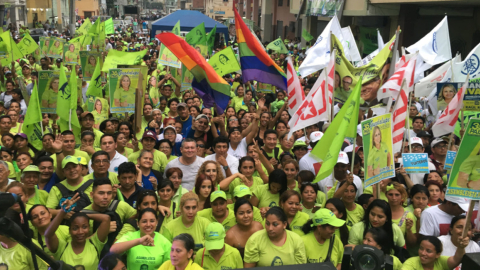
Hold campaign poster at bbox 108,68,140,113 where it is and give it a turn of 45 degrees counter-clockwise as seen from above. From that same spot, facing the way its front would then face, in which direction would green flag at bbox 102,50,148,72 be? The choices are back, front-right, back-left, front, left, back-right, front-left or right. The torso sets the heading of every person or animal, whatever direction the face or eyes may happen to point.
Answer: back-left

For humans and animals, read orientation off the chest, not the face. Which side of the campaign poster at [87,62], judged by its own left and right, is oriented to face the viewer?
front

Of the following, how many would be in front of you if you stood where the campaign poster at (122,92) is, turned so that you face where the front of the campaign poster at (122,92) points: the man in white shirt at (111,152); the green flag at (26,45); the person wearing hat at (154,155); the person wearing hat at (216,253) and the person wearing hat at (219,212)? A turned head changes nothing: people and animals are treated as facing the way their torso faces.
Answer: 4

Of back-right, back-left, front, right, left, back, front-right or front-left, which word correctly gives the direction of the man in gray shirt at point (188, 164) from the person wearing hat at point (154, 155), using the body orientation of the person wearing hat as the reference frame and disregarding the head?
front-left

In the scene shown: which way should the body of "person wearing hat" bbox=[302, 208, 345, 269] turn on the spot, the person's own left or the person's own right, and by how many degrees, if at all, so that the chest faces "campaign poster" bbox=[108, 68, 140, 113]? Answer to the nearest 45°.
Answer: approximately 180°

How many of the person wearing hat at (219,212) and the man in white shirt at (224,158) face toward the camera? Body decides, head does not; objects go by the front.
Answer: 2

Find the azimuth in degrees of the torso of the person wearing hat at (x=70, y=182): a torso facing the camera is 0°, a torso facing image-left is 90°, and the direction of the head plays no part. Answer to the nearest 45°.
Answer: approximately 0°

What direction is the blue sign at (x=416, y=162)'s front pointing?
toward the camera

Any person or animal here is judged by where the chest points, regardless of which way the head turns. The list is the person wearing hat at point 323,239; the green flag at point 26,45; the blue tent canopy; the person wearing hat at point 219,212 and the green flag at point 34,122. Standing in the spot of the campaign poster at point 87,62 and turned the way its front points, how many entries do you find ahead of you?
3
